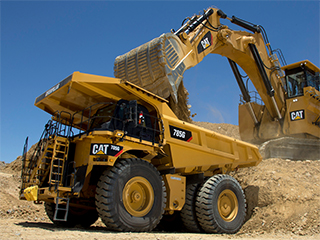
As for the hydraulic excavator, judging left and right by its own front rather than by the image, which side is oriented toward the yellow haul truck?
front

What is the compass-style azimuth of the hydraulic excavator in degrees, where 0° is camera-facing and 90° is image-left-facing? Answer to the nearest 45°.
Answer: approximately 45°

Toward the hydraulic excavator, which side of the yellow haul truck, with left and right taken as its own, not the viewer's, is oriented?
back

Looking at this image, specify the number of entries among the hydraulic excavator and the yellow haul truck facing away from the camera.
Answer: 0

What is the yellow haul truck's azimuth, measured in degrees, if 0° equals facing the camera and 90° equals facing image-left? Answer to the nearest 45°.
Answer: approximately 45°
